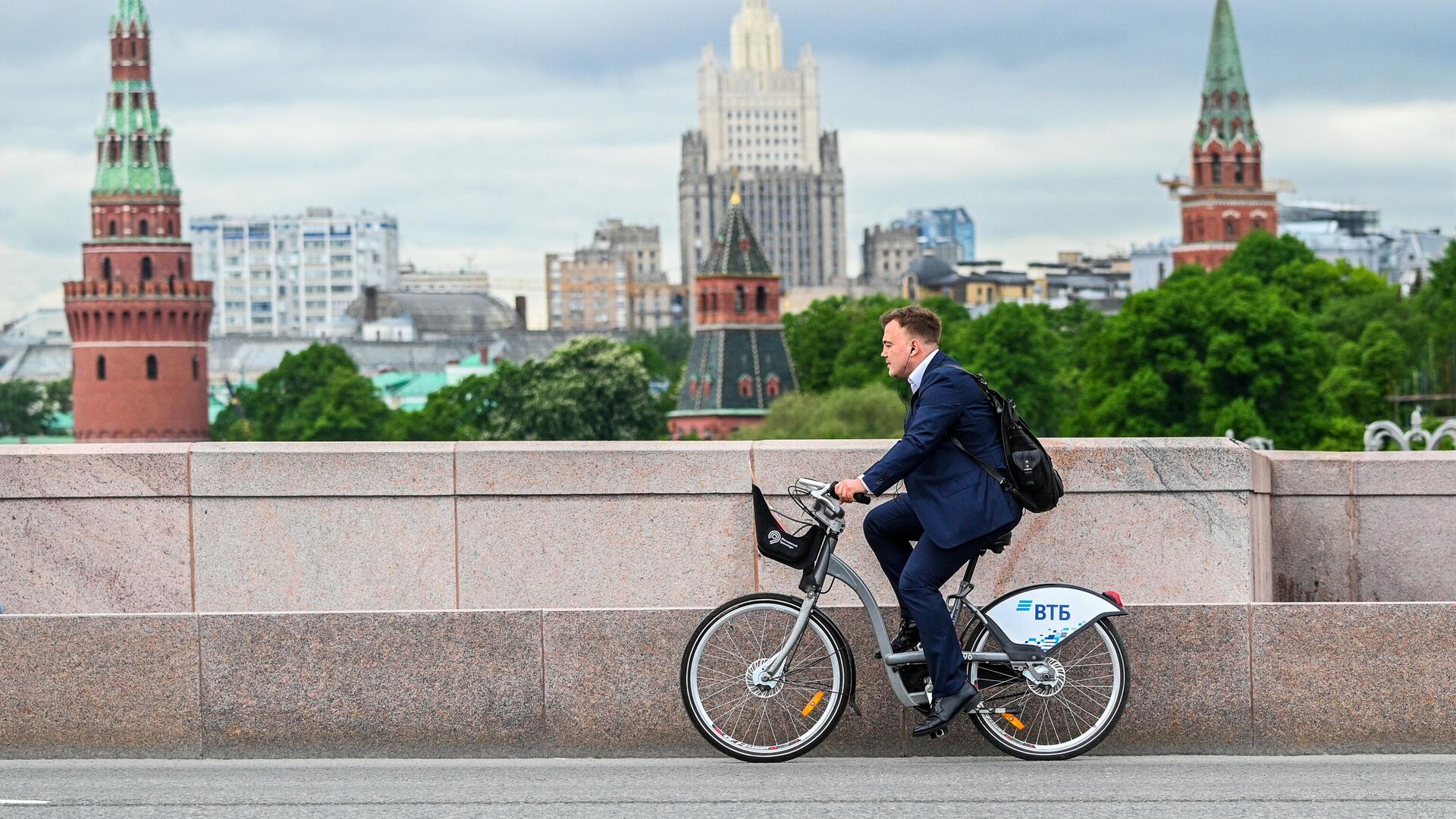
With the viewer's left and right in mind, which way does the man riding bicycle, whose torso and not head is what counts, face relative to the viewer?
facing to the left of the viewer

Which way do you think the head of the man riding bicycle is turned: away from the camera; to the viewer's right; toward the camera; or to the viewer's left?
to the viewer's left

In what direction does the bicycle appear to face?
to the viewer's left
